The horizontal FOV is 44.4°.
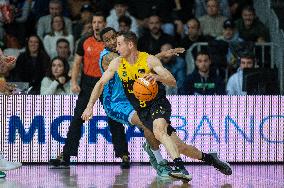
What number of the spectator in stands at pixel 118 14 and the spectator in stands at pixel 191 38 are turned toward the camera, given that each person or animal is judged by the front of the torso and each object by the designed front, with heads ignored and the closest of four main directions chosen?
2

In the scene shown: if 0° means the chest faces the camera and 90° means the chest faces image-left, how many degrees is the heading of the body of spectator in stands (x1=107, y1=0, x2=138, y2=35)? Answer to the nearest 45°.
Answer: approximately 0°

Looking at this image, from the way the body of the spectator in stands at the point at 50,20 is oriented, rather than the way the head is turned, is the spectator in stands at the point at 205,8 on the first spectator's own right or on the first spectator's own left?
on the first spectator's own left

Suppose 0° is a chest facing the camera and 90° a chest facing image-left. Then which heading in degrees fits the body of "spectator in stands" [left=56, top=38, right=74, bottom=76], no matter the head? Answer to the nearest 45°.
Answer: approximately 0°

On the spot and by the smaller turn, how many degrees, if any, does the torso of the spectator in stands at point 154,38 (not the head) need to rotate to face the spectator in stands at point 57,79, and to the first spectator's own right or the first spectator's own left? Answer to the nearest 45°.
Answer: approximately 45° to the first spectator's own right

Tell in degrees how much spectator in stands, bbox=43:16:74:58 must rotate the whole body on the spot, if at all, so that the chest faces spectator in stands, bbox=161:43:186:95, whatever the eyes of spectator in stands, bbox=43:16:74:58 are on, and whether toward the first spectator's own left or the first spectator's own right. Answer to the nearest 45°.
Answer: approximately 90° to the first spectator's own left

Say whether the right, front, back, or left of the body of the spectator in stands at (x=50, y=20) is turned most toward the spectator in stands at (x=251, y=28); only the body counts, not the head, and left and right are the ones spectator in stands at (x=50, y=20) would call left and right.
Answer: left

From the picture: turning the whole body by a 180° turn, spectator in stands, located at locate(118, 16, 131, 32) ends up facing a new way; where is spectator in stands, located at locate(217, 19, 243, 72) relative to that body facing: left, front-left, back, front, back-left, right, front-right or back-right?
right
